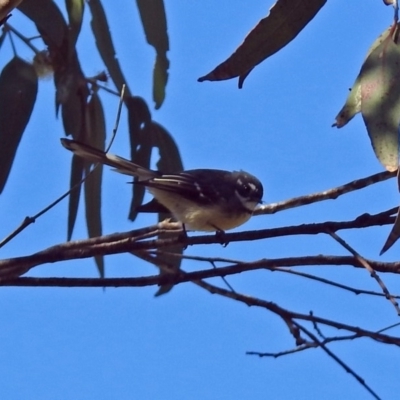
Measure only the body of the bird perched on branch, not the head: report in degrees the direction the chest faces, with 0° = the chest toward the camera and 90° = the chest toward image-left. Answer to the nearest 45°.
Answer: approximately 270°

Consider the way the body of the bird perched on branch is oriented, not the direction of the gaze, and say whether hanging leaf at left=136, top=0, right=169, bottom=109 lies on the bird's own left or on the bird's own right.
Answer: on the bird's own left

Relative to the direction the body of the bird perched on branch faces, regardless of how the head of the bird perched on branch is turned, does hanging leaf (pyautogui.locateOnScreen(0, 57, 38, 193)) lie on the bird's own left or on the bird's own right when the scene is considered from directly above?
on the bird's own right
